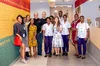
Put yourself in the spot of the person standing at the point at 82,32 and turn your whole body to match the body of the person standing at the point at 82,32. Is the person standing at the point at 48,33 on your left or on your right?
on your right

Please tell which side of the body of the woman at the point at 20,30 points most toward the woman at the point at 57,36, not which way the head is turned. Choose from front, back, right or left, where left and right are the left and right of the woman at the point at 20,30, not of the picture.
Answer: left

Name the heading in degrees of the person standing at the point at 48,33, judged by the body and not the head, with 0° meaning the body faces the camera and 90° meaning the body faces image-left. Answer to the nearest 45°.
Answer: approximately 0°

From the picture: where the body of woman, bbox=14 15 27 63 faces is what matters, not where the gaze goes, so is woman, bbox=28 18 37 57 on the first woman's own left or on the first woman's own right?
on the first woman's own left

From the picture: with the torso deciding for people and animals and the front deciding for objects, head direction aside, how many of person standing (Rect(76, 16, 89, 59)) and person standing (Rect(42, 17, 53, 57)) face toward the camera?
2

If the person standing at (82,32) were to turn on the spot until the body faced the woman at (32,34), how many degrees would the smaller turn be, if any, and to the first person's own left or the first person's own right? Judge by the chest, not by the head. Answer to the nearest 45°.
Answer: approximately 90° to the first person's own right

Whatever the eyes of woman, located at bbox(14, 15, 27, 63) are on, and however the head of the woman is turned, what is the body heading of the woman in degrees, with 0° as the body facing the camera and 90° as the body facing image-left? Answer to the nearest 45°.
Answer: approximately 315°

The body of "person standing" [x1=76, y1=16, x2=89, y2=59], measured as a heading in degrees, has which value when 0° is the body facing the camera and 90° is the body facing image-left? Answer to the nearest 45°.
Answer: approximately 0°

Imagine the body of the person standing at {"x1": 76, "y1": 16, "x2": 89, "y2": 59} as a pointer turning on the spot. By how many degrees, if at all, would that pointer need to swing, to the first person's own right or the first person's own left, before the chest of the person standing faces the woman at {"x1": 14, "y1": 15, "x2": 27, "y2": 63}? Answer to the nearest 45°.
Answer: approximately 45° to the first person's own right
